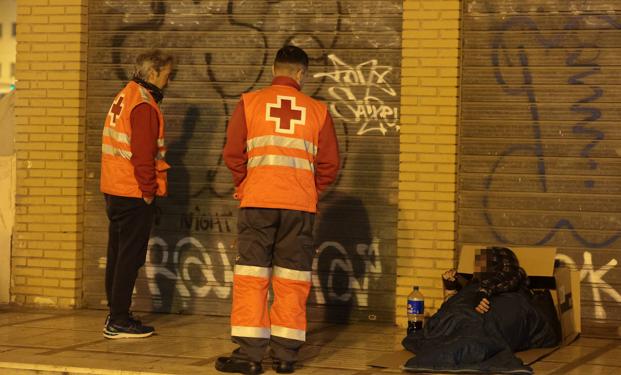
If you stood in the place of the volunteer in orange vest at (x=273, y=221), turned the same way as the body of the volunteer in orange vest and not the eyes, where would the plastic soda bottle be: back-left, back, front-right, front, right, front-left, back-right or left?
front-right

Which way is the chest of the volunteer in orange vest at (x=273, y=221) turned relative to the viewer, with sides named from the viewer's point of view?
facing away from the viewer

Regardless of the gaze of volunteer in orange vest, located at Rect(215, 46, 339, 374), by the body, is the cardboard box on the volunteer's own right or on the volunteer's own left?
on the volunteer's own right

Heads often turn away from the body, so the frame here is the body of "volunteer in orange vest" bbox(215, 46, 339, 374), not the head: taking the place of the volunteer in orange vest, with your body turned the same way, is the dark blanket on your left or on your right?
on your right

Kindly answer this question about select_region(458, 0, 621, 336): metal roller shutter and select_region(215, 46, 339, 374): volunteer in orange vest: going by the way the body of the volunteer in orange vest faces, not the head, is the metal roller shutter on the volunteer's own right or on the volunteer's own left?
on the volunteer's own right

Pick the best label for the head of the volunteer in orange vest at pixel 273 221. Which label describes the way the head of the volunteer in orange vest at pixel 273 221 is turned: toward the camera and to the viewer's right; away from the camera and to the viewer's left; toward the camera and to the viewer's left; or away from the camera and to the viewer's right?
away from the camera and to the viewer's right
